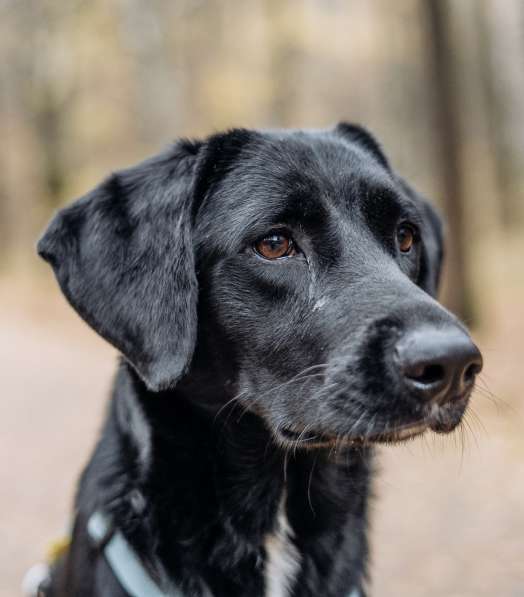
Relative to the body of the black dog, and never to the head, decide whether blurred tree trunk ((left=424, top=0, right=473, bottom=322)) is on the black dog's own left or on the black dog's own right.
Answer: on the black dog's own left

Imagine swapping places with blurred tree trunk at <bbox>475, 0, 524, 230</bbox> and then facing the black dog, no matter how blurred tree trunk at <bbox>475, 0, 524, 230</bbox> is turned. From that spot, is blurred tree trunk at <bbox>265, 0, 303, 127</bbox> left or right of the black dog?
right

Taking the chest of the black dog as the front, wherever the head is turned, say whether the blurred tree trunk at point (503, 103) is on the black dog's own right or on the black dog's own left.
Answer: on the black dog's own left

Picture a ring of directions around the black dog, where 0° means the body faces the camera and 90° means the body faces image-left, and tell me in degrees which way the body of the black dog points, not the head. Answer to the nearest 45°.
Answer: approximately 315°

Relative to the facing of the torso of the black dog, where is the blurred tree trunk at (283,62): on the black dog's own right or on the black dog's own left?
on the black dog's own left
